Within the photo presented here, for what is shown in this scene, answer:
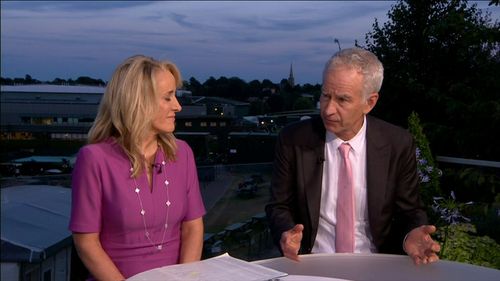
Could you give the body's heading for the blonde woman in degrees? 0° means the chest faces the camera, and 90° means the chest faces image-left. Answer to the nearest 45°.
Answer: approximately 315°

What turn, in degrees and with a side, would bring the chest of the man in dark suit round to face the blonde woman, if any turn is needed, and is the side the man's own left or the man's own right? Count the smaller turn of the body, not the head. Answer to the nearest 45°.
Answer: approximately 45° to the man's own right

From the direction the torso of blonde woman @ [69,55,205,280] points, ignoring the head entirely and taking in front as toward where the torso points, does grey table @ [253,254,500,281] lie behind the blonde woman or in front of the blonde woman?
in front

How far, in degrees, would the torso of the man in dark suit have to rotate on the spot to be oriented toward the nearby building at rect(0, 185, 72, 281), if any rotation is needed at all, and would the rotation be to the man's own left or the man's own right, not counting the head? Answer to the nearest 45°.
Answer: approximately 90° to the man's own right

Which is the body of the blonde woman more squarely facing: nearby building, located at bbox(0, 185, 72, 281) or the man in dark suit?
the man in dark suit

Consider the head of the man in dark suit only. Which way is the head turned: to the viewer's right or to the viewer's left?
to the viewer's left

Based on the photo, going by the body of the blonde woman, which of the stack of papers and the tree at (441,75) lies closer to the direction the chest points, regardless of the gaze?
the stack of papers

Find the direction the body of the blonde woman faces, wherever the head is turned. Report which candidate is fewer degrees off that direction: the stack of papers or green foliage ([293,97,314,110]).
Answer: the stack of papers

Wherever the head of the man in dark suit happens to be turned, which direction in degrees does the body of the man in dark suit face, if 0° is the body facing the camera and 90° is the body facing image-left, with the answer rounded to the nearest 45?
approximately 0°

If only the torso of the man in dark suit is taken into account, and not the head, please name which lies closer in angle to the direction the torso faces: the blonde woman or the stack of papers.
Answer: the stack of papers

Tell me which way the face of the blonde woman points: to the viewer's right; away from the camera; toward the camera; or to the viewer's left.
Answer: to the viewer's right
